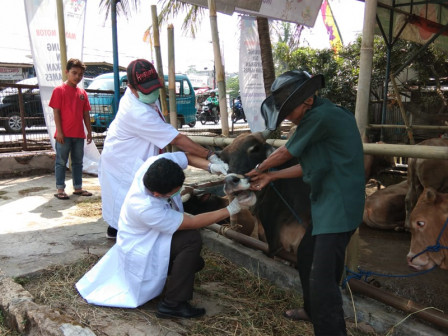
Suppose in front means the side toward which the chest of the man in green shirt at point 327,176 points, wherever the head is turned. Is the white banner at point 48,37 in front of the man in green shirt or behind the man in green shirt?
in front

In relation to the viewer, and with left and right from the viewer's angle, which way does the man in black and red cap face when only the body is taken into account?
facing the viewer and to the right of the viewer

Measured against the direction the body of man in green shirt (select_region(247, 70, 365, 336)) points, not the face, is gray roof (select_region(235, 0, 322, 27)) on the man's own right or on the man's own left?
on the man's own right

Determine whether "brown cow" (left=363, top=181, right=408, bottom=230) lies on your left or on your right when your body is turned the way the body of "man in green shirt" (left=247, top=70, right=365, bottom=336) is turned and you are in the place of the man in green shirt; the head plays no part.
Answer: on your right

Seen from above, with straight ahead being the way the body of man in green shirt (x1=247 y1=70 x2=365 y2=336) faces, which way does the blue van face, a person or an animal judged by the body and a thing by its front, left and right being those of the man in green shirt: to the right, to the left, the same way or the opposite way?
to the left

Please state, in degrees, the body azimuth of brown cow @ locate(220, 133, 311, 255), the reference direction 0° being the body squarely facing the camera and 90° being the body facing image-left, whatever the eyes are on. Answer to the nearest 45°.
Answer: approximately 45°

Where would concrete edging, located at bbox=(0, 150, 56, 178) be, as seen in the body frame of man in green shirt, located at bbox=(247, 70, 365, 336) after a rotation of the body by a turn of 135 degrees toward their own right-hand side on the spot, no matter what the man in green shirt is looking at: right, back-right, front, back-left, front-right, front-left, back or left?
left

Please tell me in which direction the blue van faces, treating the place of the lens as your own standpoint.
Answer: facing the viewer and to the left of the viewer

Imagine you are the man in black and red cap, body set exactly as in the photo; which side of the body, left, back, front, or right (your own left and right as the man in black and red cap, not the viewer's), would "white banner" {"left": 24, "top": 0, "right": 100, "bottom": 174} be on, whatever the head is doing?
back

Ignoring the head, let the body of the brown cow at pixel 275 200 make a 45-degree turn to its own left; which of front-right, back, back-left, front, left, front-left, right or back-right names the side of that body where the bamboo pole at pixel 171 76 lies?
back-right

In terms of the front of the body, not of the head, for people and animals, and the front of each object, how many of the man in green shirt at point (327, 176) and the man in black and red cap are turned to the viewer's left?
1

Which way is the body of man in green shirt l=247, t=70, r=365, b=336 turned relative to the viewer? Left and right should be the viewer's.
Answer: facing to the left of the viewer

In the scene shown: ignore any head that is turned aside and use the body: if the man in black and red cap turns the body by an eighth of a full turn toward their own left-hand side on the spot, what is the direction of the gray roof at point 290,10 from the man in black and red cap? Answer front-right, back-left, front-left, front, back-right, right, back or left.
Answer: front-left

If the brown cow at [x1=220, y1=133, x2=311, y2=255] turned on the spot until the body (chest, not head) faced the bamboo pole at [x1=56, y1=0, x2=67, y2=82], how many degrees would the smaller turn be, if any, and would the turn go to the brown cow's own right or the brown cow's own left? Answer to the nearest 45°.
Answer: approximately 90° to the brown cow's own right

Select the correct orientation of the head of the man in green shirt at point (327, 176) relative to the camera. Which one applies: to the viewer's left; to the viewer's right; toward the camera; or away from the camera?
to the viewer's left
